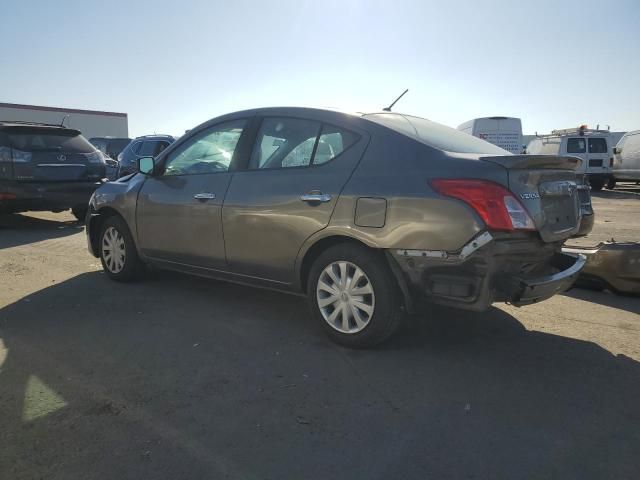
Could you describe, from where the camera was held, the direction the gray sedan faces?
facing away from the viewer and to the left of the viewer

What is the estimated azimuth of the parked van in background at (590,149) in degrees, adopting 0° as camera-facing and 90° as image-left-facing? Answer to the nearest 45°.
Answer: approximately 135°

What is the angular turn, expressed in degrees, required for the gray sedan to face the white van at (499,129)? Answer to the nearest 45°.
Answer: approximately 45° to its right

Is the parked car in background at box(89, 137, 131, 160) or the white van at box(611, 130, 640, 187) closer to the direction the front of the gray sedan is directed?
the parked car in background

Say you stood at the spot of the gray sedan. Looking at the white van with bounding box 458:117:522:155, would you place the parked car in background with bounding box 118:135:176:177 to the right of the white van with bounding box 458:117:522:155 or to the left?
left

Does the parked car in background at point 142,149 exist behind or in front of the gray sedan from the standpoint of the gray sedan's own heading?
in front

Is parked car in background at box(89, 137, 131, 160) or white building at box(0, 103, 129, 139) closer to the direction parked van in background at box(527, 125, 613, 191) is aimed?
the white building

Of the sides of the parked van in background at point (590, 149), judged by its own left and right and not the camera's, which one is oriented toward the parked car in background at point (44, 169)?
left

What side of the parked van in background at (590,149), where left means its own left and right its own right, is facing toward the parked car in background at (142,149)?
left

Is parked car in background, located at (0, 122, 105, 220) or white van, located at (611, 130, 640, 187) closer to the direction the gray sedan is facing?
the parked car in background

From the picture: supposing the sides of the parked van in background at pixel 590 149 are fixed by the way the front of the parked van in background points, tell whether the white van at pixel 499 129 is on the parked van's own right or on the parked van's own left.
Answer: on the parked van's own left

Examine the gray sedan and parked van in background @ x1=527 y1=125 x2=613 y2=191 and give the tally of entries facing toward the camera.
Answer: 0

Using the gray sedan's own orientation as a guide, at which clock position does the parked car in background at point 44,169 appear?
The parked car in background is roughly at 12 o'clock from the gray sedan.

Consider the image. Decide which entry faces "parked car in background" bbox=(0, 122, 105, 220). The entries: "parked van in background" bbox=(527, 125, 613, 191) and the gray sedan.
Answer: the gray sedan
